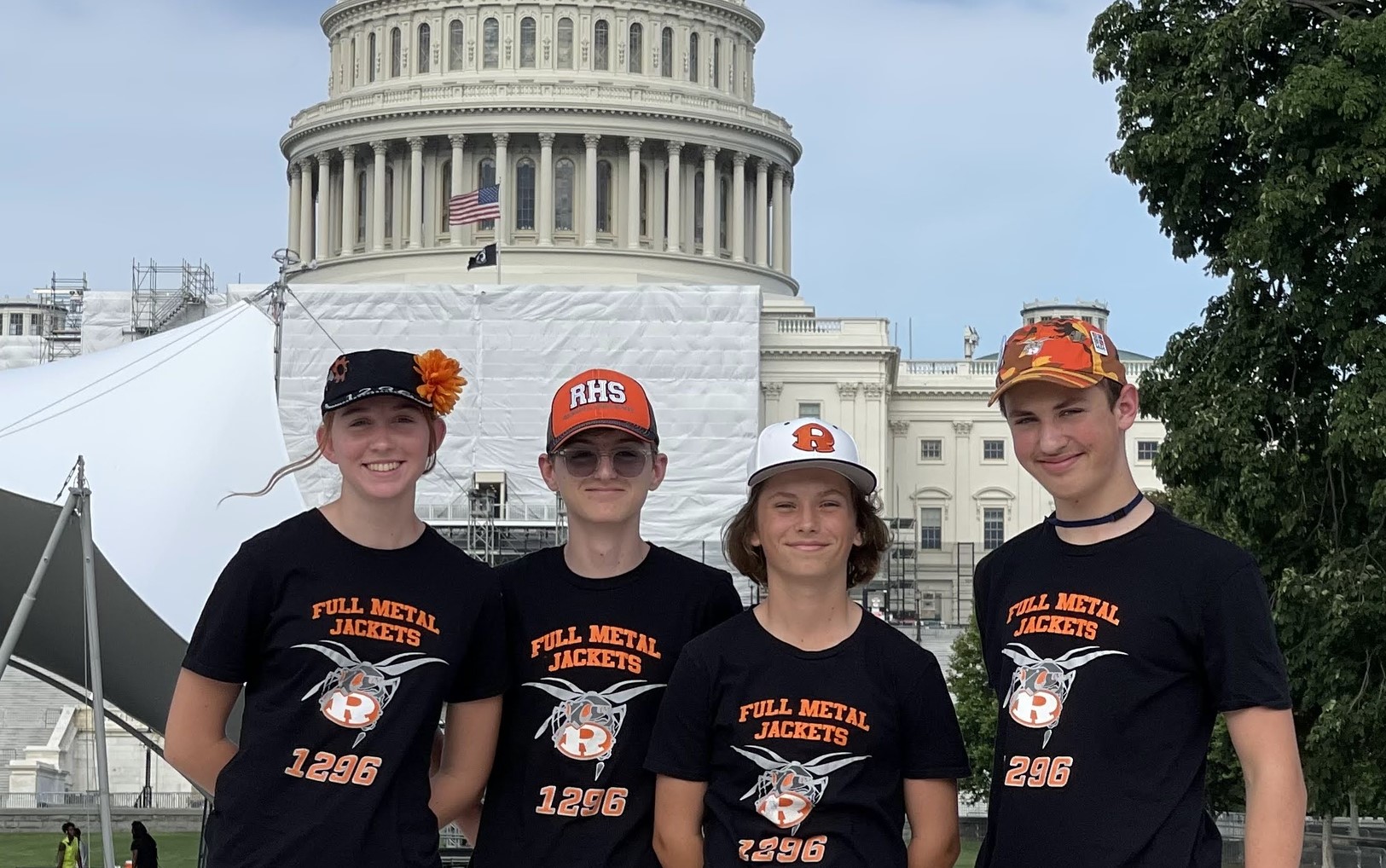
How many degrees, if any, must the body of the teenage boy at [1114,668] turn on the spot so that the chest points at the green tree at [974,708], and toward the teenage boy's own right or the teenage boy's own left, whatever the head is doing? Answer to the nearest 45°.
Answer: approximately 135° to the teenage boy's own right

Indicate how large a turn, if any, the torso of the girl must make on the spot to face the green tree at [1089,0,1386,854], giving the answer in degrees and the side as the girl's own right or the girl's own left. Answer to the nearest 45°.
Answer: approximately 135° to the girl's own left

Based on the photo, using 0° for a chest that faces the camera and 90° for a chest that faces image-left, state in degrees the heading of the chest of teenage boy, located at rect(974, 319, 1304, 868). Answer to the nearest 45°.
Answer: approximately 45°

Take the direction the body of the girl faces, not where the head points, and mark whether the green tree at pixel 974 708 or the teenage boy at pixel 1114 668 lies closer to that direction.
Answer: the teenage boy

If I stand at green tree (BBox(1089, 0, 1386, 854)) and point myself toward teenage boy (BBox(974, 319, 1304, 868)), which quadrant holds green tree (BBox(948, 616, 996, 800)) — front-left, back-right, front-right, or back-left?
back-right

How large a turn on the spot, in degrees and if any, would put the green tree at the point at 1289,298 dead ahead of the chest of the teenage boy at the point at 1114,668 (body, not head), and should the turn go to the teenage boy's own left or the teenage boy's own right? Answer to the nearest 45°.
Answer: approximately 135° to the teenage boy's own right

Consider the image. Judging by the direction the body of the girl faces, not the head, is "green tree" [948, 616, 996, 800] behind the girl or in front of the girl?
behind

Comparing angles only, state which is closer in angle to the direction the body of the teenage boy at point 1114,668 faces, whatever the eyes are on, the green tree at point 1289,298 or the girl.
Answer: the girl

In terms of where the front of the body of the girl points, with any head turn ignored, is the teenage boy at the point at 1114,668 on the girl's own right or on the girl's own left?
on the girl's own left
